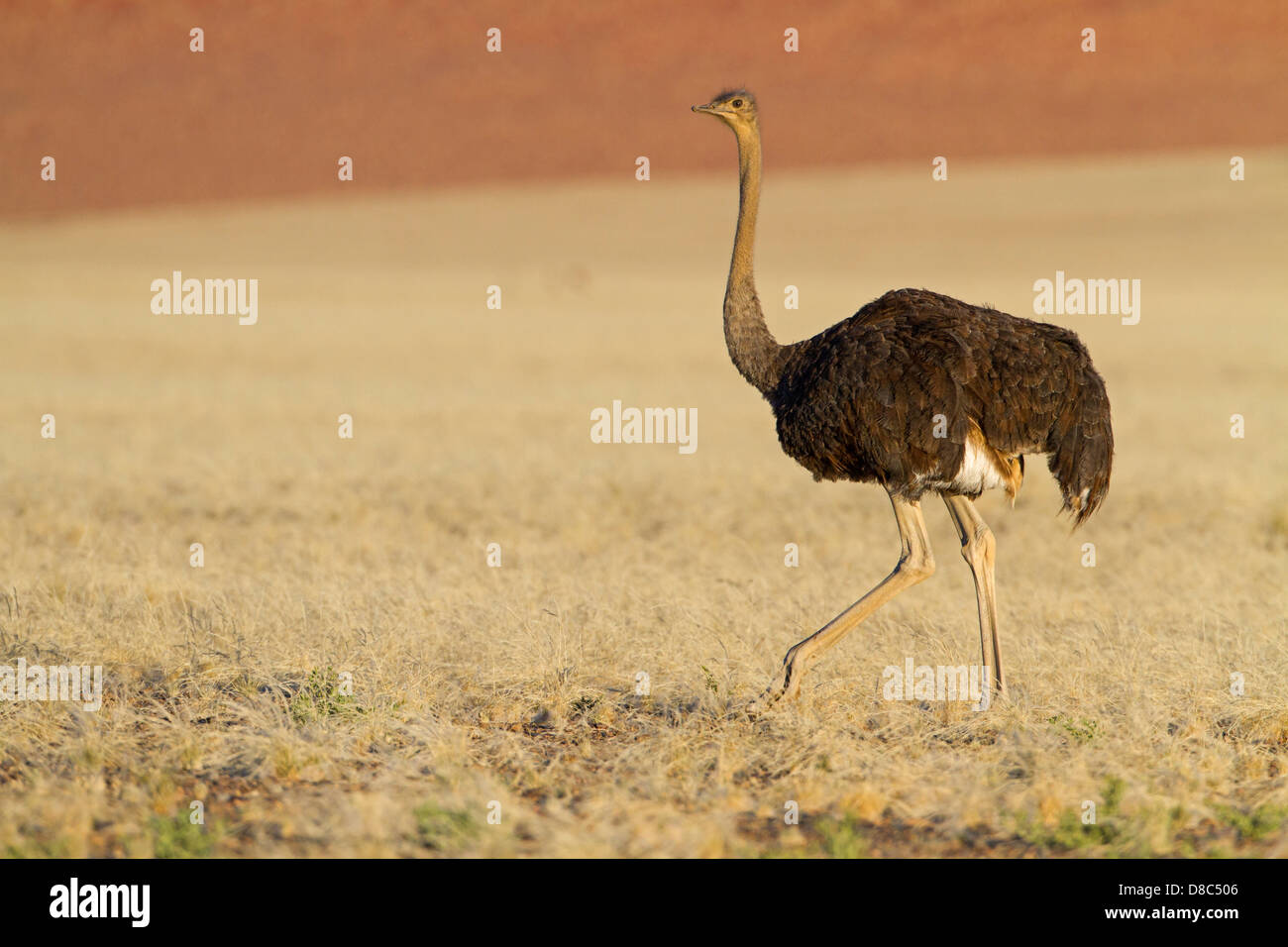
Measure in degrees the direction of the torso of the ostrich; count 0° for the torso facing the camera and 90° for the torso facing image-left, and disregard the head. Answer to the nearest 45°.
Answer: approximately 90°
